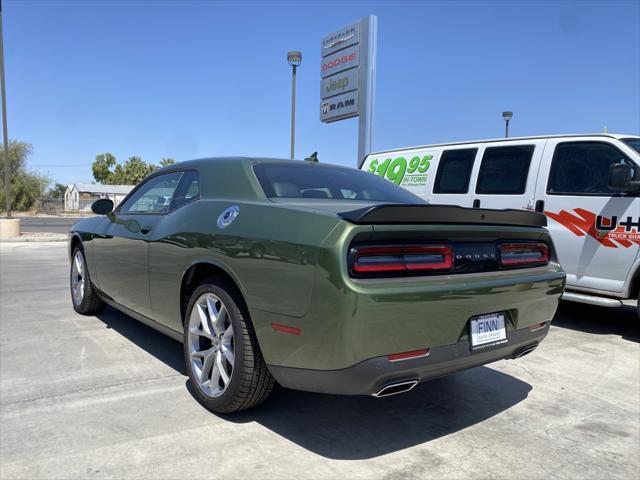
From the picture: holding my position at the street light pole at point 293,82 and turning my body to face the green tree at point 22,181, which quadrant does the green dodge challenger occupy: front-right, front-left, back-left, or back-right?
back-left

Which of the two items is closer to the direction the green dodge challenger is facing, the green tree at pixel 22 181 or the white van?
the green tree

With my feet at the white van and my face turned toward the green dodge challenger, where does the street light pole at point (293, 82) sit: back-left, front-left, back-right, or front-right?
back-right

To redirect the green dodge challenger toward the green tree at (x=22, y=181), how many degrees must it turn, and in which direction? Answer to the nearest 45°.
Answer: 0° — it already faces it

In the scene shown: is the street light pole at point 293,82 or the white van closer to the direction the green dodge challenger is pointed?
the street light pole

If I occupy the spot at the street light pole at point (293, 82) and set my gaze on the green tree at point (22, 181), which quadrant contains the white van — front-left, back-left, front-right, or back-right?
back-left

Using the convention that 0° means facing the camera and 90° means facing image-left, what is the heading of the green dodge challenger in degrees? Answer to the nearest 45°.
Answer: approximately 135°

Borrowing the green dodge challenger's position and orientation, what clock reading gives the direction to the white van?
The white van is roughly at 3 o'clock from the green dodge challenger.
